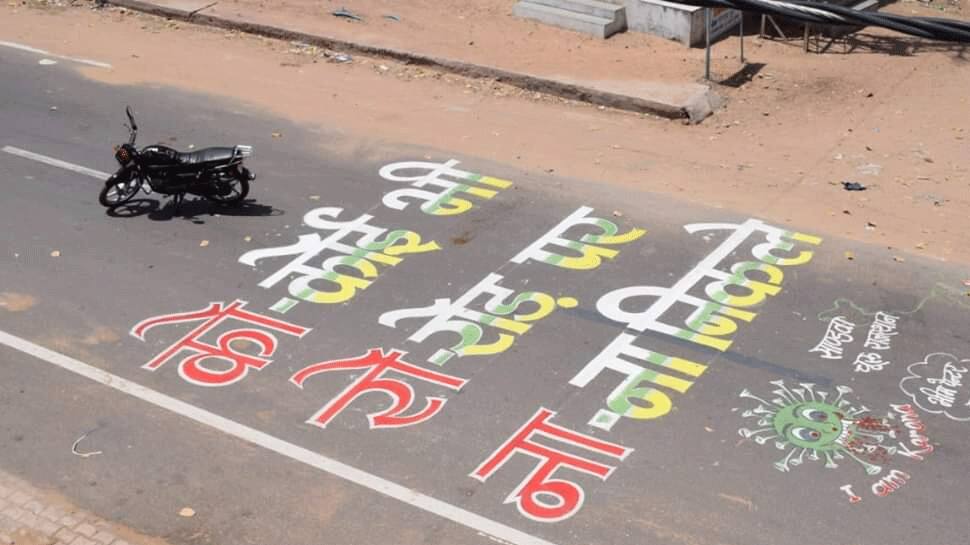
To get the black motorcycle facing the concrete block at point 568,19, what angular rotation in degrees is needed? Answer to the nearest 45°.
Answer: approximately 135° to its right

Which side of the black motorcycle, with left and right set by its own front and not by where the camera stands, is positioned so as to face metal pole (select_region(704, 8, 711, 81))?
back

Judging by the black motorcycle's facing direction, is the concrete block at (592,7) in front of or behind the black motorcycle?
behind

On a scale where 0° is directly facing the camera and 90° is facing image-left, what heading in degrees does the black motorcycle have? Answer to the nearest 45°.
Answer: approximately 90°

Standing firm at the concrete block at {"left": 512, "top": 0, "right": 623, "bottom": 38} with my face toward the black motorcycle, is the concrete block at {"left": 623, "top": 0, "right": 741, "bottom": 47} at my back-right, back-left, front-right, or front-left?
back-left

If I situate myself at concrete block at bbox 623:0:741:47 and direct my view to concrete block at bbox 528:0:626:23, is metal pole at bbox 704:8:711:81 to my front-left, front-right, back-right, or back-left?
back-left
